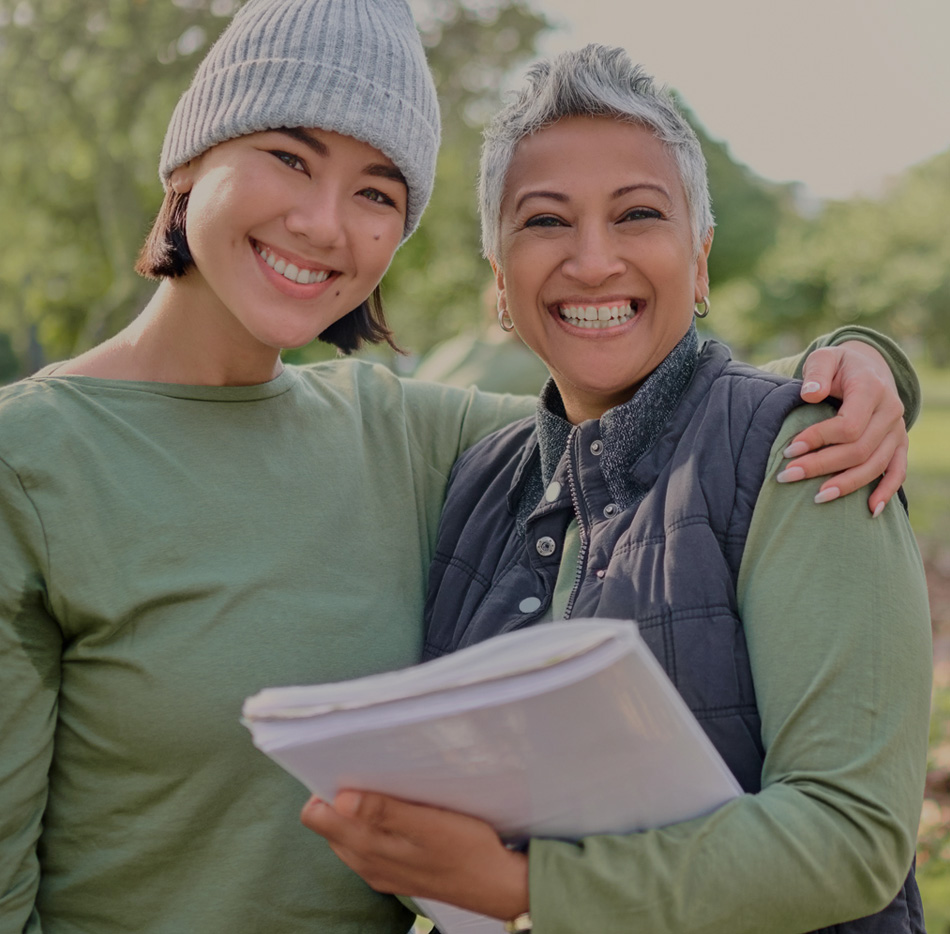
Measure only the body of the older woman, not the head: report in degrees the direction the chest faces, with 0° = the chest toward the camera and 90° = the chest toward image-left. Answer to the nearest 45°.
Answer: approximately 45°
